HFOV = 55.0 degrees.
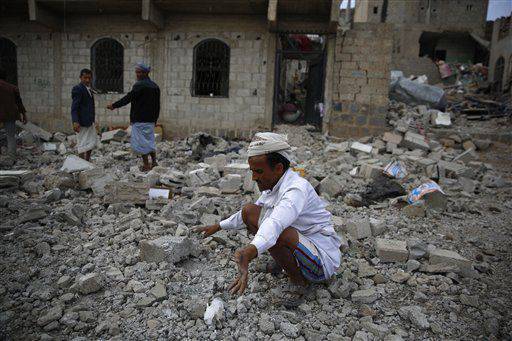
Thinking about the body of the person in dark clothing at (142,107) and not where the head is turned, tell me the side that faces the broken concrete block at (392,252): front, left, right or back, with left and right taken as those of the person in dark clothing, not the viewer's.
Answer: back

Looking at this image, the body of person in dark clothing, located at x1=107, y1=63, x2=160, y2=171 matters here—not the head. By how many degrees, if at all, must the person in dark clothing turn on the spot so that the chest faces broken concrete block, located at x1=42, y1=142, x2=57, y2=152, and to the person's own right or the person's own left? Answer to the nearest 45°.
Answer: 0° — they already face it

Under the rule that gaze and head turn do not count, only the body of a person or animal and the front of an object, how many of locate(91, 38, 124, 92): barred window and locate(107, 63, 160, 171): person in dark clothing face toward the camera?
1

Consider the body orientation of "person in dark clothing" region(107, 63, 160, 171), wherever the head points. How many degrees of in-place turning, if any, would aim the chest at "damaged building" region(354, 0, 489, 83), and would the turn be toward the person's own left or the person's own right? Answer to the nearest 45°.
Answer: approximately 90° to the person's own right

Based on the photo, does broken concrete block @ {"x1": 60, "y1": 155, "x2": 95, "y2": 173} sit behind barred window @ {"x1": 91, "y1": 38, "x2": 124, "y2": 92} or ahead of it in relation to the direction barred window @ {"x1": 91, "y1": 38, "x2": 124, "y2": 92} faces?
ahead

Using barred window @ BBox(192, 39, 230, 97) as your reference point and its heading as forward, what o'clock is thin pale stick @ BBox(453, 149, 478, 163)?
The thin pale stick is roughly at 10 o'clock from the barred window.

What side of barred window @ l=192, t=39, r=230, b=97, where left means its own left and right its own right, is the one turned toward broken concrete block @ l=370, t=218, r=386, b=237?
front

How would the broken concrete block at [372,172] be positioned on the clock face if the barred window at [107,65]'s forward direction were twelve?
The broken concrete block is roughly at 11 o'clock from the barred window.

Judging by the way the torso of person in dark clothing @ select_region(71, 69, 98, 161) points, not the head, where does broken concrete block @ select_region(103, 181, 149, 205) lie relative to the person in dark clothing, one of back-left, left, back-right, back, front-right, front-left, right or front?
front-right

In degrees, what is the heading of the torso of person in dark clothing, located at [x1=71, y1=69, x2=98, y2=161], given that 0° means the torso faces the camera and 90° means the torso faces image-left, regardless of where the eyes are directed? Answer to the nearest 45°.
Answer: approximately 315°

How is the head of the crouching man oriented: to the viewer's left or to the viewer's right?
to the viewer's left

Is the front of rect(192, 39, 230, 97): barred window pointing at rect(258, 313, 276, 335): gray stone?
yes

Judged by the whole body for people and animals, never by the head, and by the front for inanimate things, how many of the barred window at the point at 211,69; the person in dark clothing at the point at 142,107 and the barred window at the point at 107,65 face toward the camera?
2

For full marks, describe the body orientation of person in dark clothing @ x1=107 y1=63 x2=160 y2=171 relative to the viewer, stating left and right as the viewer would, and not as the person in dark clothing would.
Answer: facing away from the viewer and to the left of the viewer
